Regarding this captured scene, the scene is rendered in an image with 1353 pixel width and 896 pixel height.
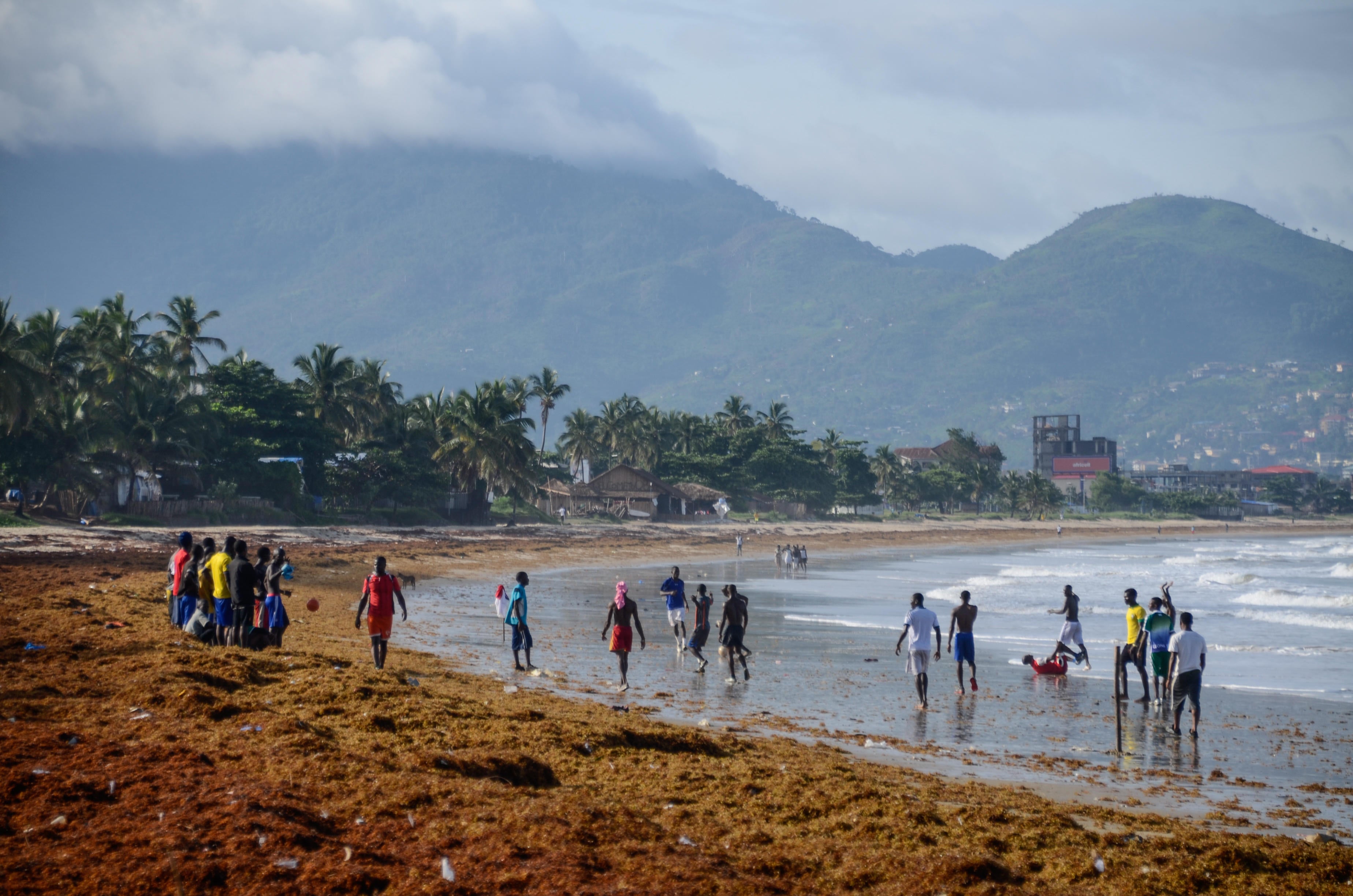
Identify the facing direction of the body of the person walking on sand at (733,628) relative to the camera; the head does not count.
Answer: away from the camera

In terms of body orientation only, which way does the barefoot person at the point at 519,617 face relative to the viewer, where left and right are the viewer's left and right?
facing to the right of the viewer

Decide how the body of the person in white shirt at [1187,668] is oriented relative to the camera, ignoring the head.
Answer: away from the camera

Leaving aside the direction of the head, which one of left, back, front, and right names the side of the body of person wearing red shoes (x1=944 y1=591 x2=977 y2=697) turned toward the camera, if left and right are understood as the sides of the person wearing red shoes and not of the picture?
back

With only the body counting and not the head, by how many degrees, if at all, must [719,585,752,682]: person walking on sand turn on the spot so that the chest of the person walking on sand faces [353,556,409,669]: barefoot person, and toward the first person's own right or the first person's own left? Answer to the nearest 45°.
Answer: approximately 135° to the first person's own left

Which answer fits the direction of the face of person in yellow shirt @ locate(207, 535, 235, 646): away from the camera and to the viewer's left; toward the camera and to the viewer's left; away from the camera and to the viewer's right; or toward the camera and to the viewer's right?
away from the camera and to the viewer's right
